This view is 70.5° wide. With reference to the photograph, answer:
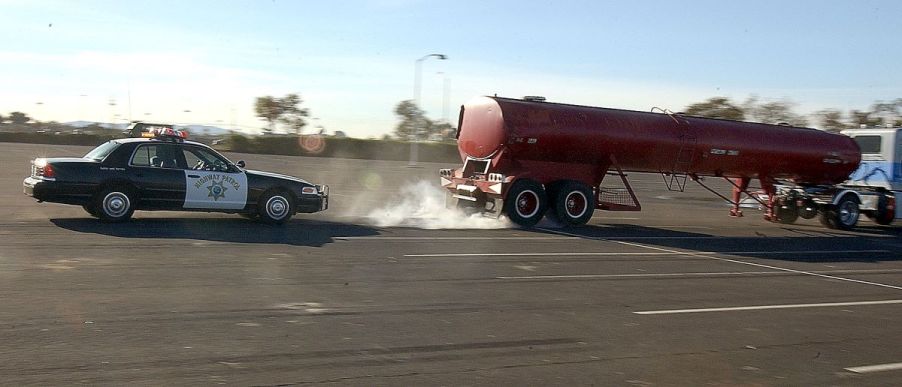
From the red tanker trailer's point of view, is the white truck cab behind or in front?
in front

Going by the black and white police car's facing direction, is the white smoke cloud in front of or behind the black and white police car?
in front

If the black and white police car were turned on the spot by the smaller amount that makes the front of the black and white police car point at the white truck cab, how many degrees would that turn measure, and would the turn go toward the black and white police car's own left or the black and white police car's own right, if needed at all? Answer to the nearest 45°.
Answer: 0° — it already faces it

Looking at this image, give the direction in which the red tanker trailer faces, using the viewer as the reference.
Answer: facing away from the viewer and to the right of the viewer

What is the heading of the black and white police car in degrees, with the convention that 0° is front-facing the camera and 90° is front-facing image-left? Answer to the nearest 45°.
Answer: approximately 270°
